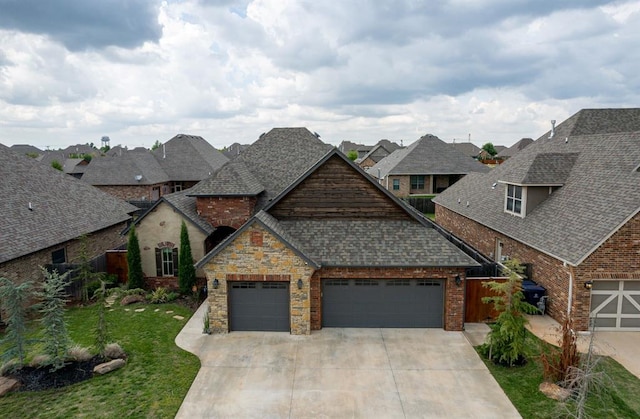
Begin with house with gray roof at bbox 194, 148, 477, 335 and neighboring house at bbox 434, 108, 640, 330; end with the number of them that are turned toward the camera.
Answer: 2

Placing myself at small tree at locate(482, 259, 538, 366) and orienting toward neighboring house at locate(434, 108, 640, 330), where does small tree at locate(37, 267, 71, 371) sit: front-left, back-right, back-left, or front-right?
back-left

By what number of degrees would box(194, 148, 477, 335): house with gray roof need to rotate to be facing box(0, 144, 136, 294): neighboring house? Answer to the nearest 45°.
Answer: approximately 90° to its right

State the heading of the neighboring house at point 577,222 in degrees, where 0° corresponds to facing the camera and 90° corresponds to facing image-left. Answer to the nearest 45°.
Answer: approximately 0°

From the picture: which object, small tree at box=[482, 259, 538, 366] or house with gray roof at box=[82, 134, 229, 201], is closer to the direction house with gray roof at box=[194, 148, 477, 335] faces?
the small tree

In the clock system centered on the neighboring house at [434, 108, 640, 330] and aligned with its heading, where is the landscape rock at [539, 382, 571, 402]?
The landscape rock is roughly at 12 o'clock from the neighboring house.

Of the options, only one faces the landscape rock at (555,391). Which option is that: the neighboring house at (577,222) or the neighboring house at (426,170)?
the neighboring house at (577,222)

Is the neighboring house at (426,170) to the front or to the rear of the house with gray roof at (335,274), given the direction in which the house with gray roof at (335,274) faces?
to the rear
